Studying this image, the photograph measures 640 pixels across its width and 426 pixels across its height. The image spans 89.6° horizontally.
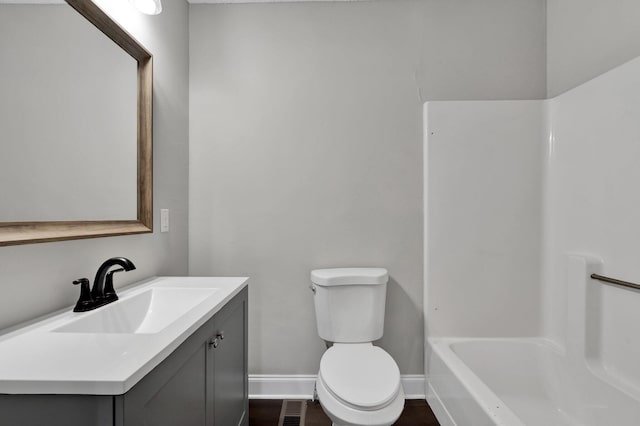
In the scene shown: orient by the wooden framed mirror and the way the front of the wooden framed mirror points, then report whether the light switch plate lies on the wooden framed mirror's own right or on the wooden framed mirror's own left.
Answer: on the wooden framed mirror's own left

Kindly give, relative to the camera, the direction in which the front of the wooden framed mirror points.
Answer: facing the viewer and to the right of the viewer

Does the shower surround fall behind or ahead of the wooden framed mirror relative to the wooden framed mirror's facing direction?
ahead

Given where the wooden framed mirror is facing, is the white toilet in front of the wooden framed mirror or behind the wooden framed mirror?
in front

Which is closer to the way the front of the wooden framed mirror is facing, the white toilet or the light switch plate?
the white toilet

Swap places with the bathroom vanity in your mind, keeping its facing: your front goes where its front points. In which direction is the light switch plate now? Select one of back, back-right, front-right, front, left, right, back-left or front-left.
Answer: back-left

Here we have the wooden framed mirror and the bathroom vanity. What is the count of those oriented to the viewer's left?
0

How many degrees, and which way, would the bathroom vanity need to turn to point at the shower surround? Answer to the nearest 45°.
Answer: approximately 45° to its left

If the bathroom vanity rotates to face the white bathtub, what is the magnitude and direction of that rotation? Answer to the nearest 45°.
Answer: approximately 45° to its left

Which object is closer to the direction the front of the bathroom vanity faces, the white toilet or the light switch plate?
the white toilet
